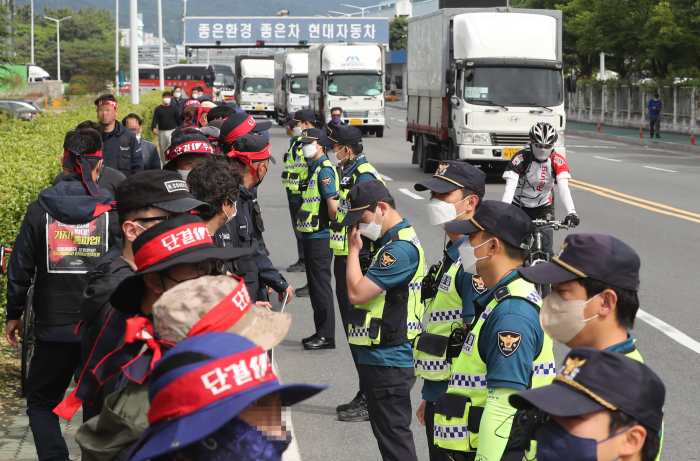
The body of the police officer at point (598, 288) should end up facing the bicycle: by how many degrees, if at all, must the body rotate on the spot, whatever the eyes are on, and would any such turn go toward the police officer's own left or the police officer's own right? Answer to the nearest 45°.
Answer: approximately 90° to the police officer's own right

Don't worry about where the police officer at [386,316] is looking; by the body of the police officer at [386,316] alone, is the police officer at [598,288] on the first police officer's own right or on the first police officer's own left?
on the first police officer's own left

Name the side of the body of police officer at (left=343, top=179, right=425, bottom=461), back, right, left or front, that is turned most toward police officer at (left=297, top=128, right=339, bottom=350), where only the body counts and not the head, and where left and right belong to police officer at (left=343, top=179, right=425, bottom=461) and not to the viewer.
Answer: right

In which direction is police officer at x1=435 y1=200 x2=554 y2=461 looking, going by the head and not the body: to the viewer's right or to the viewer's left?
to the viewer's left

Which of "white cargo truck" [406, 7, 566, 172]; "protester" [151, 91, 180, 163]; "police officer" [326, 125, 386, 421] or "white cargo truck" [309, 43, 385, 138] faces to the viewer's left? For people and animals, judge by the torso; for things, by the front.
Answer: the police officer

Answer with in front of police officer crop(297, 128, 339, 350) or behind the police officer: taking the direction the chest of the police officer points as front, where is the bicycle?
behind

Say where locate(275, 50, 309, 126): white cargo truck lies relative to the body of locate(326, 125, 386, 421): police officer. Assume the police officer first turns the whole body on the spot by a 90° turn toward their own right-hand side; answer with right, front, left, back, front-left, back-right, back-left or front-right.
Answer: front

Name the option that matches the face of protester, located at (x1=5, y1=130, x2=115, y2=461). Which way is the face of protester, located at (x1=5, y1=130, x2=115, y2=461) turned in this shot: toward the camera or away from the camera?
away from the camera

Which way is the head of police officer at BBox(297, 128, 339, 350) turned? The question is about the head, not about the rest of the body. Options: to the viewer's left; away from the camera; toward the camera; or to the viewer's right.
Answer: to the viewer's left
